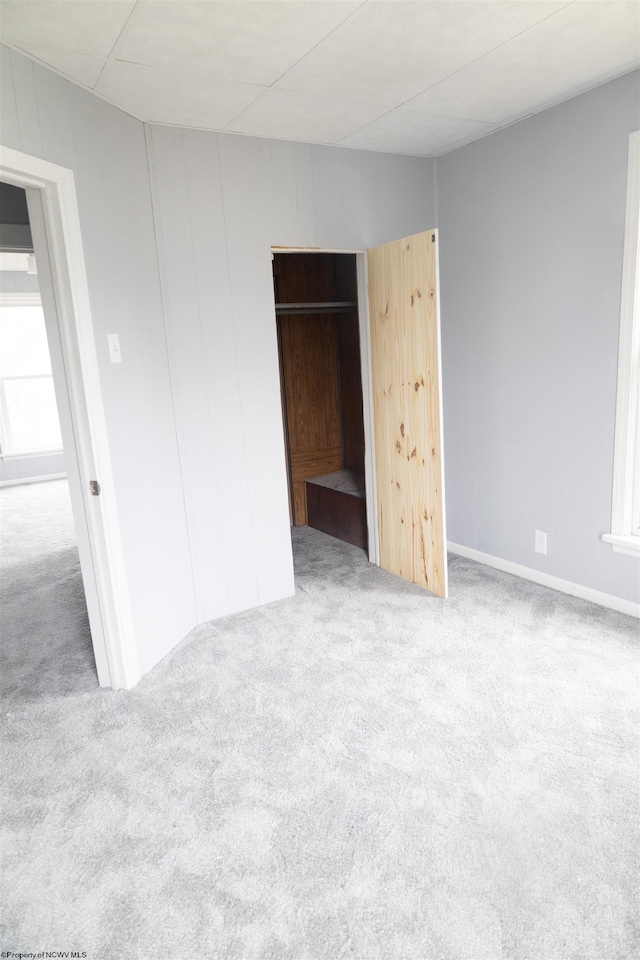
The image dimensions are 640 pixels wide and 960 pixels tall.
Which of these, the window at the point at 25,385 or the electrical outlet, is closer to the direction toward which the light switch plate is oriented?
the electrical outlet

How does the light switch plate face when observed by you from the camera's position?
facing the viewer and to the right of the viewer

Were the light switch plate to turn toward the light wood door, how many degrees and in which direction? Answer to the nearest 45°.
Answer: approximately 45° to its left

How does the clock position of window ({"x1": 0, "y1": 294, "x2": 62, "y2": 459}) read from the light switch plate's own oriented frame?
The window is roughly at 7 o'clock from the light switch plate.

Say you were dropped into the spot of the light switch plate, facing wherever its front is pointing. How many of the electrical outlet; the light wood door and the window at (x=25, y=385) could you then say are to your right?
0

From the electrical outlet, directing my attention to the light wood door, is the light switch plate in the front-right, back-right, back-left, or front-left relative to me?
front-left

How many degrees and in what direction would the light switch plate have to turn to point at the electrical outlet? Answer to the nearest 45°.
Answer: approximately 45° to its left

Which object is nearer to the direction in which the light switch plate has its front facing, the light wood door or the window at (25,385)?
the light wood door
